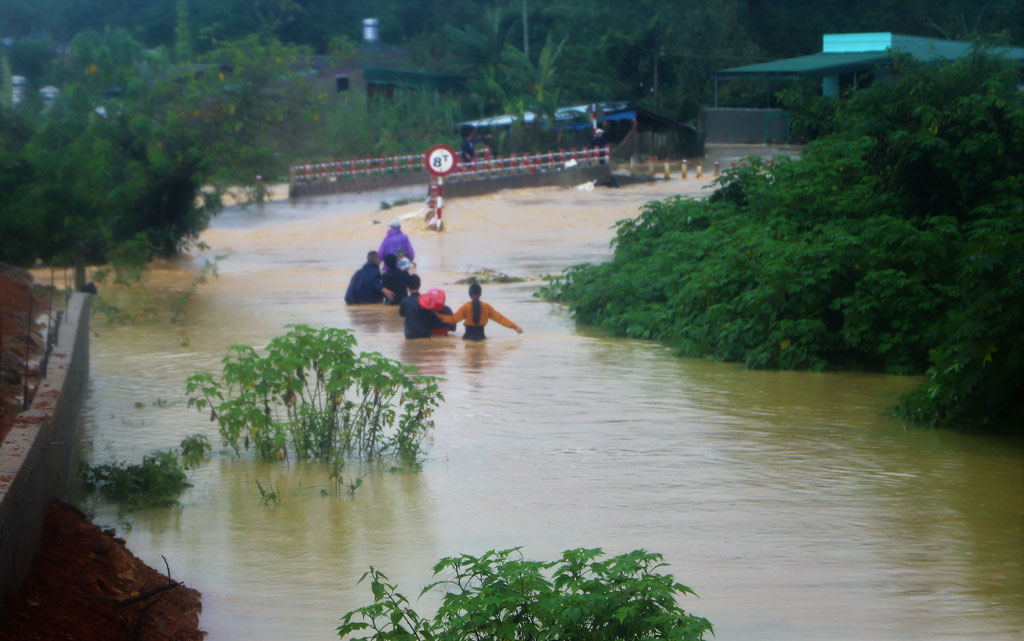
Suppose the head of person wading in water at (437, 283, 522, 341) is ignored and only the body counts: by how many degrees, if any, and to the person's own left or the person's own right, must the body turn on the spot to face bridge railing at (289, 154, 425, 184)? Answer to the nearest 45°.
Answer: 0° — they already face it

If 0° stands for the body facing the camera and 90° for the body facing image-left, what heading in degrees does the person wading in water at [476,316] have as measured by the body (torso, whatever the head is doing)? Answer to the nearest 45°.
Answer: approximately 180°

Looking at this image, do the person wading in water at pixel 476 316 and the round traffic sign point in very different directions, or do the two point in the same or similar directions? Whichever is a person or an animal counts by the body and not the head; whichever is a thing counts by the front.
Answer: very different directions

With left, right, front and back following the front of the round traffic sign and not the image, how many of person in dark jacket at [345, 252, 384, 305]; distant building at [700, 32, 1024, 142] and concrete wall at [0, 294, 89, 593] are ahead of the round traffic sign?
2

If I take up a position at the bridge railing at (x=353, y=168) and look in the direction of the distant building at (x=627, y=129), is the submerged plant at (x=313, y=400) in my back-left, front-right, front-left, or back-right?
back-right

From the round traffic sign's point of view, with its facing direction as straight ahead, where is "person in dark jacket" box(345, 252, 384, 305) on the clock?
The person in dark jacket is roughly at 12 o'clock from the round traffic sign.

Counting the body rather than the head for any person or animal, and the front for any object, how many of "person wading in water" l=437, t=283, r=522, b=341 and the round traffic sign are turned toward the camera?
1

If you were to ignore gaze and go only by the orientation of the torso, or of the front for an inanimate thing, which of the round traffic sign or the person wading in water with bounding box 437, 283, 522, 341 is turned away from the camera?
the person wading in water

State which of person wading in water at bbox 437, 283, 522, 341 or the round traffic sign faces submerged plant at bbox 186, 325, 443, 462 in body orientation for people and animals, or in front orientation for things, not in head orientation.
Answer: the round traffic sign

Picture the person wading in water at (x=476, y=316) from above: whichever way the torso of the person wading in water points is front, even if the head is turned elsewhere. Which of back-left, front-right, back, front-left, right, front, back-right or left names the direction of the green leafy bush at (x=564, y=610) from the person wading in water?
back

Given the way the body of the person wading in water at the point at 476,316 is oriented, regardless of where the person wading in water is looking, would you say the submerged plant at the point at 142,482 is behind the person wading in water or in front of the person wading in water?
behind

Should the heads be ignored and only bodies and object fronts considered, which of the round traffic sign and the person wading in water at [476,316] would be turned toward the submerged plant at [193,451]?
the round traffic sign

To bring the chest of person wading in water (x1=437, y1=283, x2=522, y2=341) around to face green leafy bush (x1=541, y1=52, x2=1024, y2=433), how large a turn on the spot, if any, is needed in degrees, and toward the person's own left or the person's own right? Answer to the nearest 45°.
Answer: approximately 90° to the person's own right
